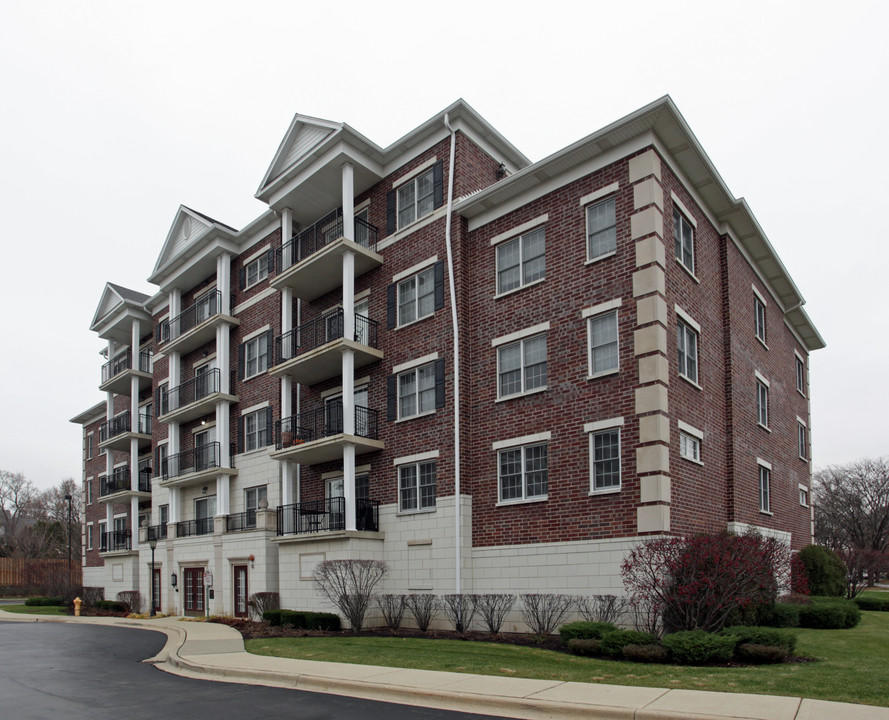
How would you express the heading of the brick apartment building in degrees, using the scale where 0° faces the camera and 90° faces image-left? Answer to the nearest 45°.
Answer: approximately 45°

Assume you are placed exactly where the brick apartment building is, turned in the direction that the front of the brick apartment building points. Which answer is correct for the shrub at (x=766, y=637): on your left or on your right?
on your left

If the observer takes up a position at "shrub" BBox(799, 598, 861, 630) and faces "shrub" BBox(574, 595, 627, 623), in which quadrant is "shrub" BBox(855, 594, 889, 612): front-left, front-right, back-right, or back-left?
back-right

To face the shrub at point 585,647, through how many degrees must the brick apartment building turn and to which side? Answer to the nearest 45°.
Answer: approximately 45° to its left

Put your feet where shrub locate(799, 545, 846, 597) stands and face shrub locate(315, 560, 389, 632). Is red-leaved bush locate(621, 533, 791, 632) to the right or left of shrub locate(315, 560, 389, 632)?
left

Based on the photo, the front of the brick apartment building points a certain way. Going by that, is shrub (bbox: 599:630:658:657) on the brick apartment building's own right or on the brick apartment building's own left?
on the brick apartment building's own left

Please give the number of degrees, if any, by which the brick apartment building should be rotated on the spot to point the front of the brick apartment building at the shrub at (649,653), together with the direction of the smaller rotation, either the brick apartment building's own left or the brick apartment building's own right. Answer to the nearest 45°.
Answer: approximately 45° to the brick apartment building's own left
